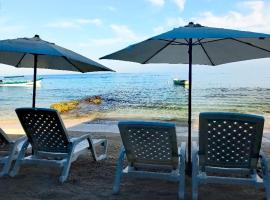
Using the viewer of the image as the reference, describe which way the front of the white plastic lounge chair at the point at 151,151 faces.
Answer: facing away from the viewer

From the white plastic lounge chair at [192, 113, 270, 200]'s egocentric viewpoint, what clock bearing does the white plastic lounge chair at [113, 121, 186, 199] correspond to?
the white plastic lounge chair at [113, 121, 186, 199] is roughly at 9 o'clock from the white plastic lounge chair at [192, 113, 270, 200].

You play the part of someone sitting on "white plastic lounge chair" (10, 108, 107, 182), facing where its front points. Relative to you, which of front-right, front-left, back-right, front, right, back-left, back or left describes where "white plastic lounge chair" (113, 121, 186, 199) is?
right

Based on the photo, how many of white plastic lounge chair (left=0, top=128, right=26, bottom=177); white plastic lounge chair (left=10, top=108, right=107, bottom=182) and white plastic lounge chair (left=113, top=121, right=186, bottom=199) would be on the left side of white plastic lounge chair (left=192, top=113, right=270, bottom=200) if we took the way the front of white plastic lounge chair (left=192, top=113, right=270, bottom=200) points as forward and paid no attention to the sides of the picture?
3

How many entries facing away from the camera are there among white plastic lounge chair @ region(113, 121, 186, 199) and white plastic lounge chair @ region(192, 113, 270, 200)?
2

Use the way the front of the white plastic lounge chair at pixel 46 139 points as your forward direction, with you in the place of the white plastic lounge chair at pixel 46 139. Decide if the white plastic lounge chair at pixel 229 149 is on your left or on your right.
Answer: on your right

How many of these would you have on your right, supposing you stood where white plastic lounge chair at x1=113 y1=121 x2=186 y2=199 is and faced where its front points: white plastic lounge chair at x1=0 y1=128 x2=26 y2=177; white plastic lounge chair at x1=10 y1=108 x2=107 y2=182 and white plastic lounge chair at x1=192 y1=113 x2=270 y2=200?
1

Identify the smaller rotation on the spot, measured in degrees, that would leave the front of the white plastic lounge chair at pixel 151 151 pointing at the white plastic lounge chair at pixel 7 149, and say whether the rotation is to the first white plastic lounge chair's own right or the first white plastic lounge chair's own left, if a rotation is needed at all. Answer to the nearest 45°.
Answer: approximately 90° to the first white plastic lounge chair's own left

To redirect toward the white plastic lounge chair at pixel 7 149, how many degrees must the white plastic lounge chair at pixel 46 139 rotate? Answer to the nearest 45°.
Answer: approximately 90° to its left

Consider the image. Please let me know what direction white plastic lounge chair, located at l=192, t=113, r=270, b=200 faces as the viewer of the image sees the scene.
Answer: facing away from the viewer

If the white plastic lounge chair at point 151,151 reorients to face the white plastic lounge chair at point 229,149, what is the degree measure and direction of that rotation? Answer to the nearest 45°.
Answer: approximately 90° to its right
